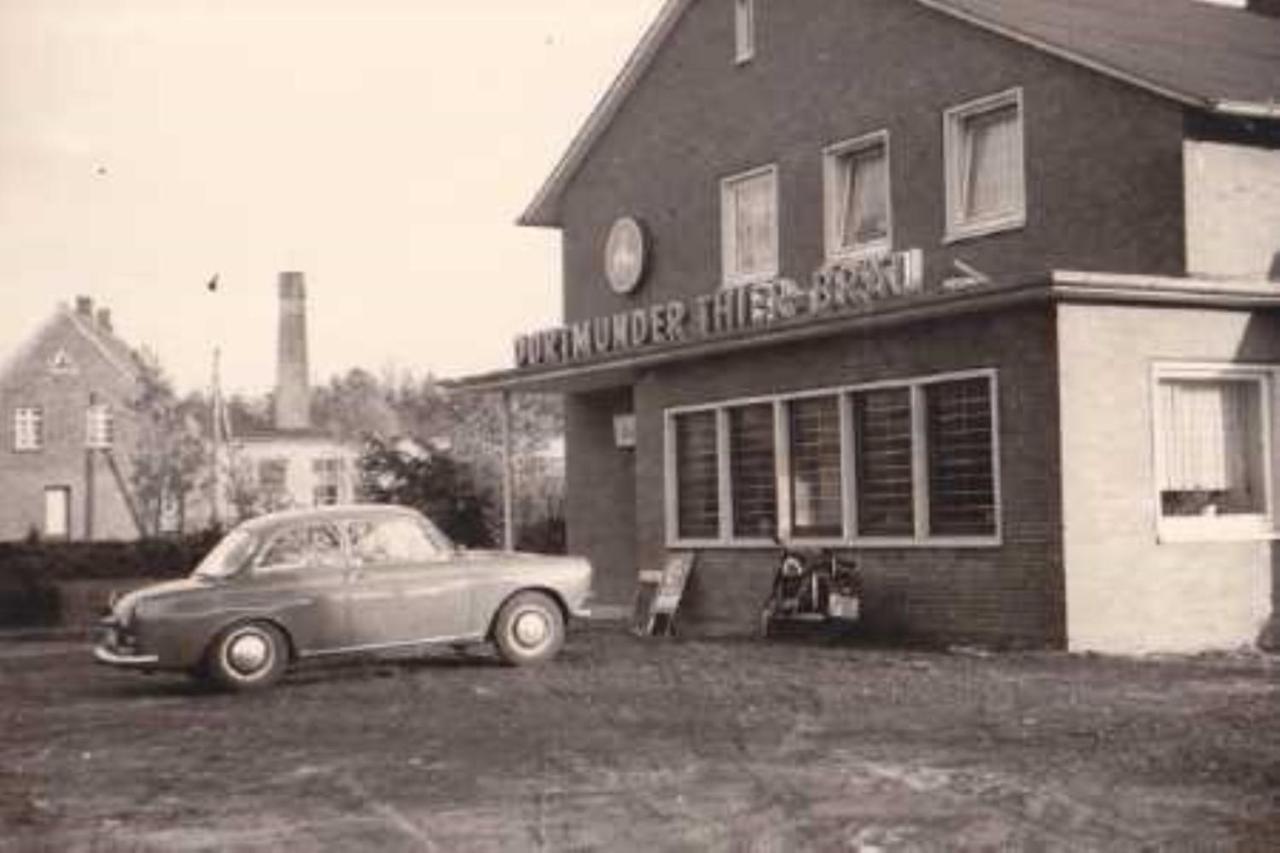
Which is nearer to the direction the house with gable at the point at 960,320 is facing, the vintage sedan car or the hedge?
the vintage sedan car

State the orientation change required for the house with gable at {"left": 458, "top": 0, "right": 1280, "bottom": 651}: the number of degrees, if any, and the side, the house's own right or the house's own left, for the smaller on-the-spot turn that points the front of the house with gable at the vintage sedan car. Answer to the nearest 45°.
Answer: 0° — it already faces it

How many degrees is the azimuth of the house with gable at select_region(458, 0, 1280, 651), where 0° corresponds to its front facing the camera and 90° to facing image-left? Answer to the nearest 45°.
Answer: approximately 45°

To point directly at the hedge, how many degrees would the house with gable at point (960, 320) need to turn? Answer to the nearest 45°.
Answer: approximately 90° to its right
